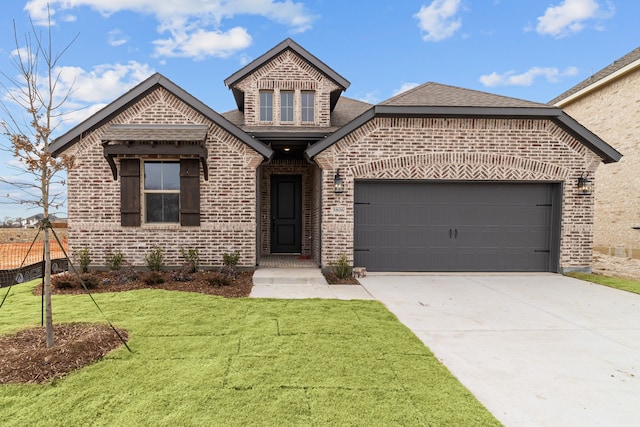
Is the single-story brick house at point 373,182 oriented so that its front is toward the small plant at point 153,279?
no

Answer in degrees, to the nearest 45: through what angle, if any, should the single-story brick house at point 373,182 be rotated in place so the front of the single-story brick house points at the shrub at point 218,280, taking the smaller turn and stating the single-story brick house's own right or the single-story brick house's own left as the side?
approximately 45° to the single-story brick house's own right

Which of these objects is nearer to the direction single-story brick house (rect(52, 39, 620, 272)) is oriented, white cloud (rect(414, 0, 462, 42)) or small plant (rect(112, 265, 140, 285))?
the small plant

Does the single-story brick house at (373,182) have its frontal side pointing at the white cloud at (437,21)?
no

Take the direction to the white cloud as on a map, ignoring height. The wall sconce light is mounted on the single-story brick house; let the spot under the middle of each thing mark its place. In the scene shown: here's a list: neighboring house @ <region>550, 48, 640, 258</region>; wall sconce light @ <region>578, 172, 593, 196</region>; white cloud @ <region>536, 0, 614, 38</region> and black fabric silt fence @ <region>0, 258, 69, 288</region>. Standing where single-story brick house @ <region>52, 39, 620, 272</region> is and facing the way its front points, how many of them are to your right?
1

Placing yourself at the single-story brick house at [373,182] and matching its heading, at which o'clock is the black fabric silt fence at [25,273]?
The black fabric silt fence is roughly at 3 o'clock from the single-story brick house.

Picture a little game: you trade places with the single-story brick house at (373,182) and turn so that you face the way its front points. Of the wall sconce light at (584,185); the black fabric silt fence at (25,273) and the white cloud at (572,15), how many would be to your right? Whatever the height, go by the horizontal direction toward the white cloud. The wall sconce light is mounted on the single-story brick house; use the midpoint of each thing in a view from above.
1

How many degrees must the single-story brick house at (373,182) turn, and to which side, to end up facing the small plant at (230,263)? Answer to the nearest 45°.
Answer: approximately 90° to its right

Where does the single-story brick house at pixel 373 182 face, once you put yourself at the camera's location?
facing the viewer

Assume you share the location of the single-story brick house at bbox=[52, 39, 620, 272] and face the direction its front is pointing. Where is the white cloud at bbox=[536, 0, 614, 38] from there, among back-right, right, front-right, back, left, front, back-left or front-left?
back-left

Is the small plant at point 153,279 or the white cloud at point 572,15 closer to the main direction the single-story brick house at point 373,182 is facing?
the small plant

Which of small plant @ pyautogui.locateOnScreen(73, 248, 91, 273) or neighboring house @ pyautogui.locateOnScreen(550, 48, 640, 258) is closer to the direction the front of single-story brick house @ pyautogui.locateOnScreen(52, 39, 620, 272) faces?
the small plant

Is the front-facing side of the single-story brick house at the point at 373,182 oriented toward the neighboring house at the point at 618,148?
no
